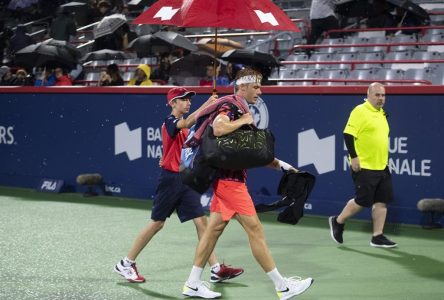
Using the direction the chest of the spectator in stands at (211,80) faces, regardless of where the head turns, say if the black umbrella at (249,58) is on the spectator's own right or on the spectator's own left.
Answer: on the spectator's own left

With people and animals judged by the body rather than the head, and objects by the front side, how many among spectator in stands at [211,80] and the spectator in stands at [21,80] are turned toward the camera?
2

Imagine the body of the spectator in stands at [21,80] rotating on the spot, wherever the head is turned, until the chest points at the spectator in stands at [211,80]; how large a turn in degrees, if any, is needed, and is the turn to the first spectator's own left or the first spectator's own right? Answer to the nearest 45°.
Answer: approximately 45° to the first spectator's own left

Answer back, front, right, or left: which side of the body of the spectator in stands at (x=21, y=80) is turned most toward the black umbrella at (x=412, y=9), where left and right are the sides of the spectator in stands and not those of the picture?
left

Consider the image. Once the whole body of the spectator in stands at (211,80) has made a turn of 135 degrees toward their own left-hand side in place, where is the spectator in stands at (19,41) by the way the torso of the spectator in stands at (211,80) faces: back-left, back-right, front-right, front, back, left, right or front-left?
left

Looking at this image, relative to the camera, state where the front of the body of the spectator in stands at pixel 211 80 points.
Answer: toward the camera

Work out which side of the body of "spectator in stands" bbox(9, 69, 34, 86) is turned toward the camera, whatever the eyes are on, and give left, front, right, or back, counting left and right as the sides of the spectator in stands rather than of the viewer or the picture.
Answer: front

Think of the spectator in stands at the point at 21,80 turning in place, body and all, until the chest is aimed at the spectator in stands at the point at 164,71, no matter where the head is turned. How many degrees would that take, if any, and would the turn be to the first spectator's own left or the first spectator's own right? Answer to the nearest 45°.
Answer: approximately 45° to the first spectator's own left

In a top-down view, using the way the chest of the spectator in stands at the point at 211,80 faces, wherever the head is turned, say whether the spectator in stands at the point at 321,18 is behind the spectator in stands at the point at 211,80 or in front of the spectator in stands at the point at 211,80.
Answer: behind

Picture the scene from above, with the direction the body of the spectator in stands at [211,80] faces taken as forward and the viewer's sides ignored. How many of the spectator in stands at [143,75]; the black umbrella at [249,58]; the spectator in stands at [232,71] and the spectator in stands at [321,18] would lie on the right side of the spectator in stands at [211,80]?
1
